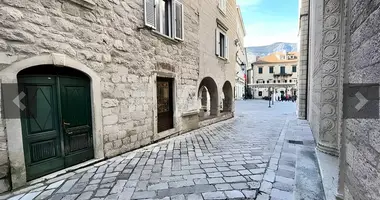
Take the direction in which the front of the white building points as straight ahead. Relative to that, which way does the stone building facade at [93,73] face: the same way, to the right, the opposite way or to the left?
to the left

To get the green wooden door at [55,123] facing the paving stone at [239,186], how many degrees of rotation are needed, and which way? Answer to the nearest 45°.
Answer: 0° — it already faces it

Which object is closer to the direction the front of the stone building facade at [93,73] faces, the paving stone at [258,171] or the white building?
the paving stone

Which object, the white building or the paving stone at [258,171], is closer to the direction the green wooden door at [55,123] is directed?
the paving stone

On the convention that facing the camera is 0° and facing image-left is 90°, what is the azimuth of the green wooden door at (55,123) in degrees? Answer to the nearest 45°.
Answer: approximately 315°

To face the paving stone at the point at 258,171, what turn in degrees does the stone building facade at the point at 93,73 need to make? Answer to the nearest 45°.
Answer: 0° — it already faces it

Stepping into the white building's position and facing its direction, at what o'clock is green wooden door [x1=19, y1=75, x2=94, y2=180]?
The green wooden door is roughly at 12 o'clock from the white building.

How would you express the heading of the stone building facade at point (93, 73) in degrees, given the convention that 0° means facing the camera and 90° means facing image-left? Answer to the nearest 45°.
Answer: approximately 315°

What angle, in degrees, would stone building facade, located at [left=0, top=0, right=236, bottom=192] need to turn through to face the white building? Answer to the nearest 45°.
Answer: approximately 90° to its left
